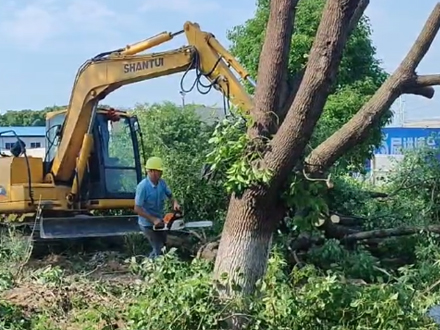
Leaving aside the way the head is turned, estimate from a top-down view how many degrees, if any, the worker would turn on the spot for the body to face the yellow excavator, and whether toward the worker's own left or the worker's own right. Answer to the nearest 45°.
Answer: approximately 180°

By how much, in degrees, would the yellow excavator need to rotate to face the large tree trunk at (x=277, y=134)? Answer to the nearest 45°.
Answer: approximately 45° to its right

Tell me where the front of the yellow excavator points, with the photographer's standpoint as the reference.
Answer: facing the viewer and to the right of the viewer

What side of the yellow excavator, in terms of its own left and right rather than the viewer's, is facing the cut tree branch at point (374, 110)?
front

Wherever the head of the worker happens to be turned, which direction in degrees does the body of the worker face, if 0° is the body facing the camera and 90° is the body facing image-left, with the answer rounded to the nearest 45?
approximately 315°

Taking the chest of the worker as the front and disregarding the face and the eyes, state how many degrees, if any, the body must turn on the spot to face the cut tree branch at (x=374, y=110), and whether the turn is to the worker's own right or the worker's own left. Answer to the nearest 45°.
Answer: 0° — they already face it

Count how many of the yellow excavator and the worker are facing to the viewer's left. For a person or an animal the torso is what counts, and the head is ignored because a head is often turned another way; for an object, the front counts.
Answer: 0

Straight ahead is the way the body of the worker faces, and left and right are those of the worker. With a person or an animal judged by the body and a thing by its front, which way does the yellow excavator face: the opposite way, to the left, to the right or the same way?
the same way
